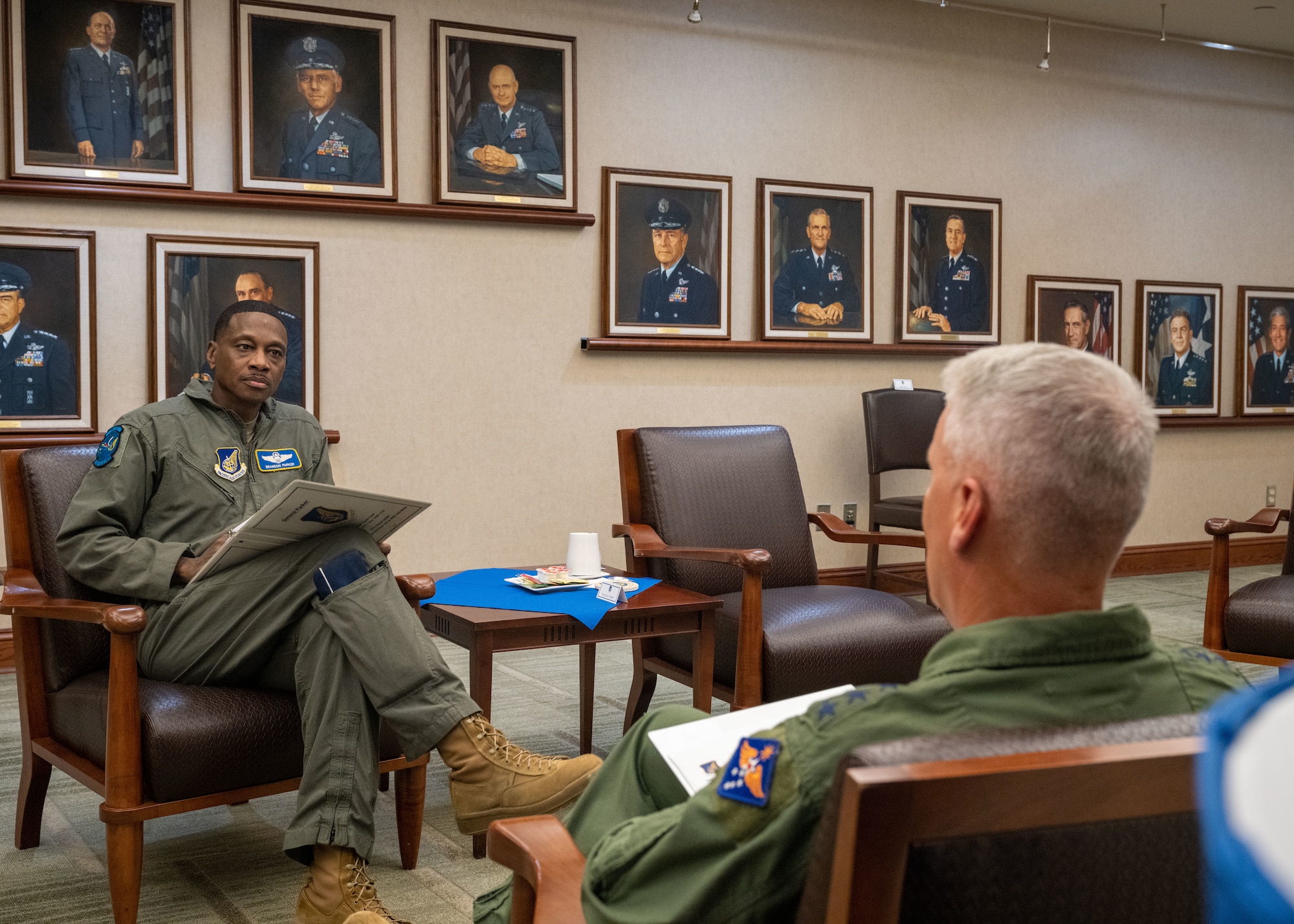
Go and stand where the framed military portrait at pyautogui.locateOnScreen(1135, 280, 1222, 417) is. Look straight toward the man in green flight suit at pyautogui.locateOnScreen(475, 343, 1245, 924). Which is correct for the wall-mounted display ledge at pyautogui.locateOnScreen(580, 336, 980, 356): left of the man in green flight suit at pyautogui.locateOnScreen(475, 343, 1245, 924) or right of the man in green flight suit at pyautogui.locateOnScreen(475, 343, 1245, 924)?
right

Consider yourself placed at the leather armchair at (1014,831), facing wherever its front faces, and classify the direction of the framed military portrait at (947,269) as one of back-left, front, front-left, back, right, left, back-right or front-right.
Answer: front-right

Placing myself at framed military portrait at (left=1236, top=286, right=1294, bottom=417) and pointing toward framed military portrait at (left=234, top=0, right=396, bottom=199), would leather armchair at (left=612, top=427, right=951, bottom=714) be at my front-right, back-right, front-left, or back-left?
front-left

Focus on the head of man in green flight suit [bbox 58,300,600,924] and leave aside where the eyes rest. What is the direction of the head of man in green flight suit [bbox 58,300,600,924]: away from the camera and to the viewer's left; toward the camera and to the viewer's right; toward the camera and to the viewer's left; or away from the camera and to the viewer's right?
toward the camera and to the viewer's right

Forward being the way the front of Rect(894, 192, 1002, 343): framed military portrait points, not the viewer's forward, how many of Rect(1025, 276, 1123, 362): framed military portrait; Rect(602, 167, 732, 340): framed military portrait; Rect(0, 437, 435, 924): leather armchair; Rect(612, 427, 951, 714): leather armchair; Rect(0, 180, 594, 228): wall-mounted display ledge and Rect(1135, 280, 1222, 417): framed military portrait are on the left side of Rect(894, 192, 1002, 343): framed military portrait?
2

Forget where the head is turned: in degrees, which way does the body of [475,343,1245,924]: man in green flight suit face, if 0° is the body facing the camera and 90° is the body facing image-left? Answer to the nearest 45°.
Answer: approximately 135°

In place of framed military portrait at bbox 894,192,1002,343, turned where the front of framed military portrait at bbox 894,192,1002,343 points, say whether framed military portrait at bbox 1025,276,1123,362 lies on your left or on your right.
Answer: on your left

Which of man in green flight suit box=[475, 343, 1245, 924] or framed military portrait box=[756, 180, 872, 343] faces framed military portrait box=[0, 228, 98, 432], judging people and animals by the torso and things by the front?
the man in green flight suit

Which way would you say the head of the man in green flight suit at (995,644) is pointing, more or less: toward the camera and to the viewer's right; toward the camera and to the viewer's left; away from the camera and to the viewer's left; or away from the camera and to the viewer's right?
away from the camera and to the viewer's left

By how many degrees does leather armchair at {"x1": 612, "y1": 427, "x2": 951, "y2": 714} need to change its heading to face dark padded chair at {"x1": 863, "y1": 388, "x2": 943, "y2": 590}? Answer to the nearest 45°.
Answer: approximately 135° to its left

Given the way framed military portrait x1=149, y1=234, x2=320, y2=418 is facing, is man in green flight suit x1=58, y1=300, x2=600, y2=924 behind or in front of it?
in front

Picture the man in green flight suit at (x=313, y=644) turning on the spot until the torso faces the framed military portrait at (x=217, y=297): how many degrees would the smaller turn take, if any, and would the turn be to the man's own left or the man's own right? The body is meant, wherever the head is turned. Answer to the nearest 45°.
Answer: approximately 135° to the man's own left

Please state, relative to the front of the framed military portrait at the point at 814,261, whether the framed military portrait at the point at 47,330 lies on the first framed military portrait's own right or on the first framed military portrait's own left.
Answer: on the first framed military portrait's own right

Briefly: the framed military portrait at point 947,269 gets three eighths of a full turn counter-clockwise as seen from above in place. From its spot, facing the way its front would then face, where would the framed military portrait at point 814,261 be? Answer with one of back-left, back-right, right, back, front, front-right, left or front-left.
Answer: back-left

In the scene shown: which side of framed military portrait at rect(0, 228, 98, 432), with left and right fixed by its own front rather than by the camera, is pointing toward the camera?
front

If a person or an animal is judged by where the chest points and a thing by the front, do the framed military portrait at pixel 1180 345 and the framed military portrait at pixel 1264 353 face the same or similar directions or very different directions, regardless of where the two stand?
same or similar directions

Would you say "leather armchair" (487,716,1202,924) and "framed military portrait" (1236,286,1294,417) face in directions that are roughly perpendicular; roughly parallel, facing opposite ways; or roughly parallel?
roughly parallel, facing opposite ways
